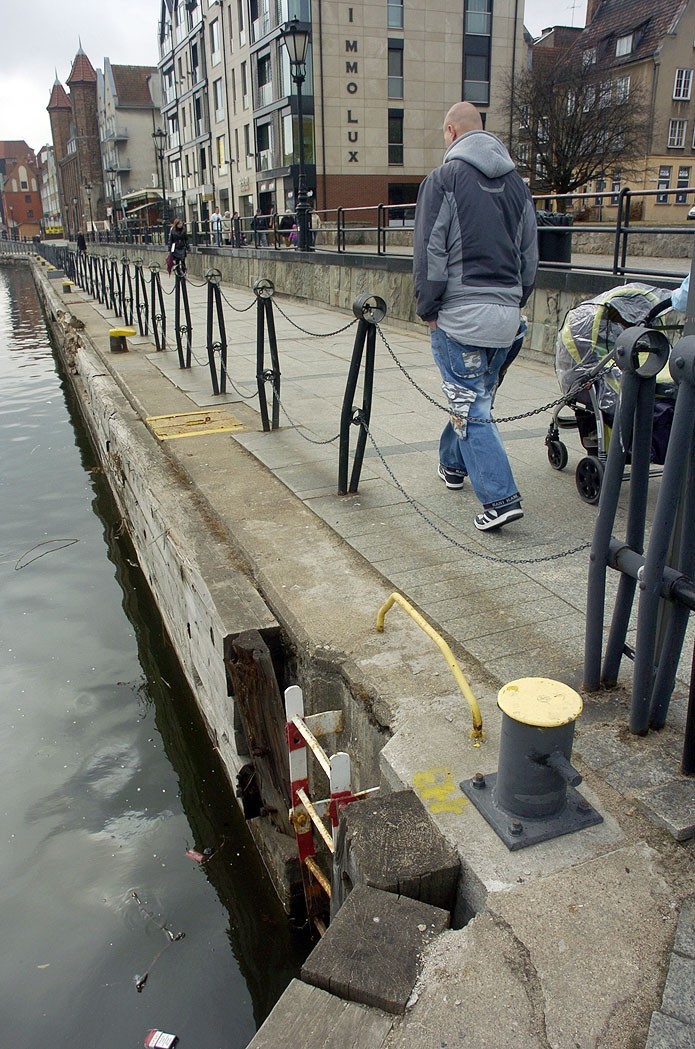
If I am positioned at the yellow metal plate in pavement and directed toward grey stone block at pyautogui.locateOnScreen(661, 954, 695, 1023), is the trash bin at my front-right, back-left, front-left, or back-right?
back-left

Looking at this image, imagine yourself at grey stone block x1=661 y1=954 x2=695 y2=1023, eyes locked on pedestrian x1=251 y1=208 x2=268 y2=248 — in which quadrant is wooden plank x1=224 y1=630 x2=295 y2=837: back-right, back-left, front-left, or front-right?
front-left

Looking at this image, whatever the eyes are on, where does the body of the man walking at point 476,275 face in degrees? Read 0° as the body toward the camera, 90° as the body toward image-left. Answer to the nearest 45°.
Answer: approximately 135°

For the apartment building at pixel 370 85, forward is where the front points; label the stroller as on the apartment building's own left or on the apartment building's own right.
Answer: on the apartment building's own left

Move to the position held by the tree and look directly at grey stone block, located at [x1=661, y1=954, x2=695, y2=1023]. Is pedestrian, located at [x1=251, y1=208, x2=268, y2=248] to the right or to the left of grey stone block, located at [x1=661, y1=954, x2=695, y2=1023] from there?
right

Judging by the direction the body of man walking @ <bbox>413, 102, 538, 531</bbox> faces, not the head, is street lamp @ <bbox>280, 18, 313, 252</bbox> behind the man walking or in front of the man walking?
in front

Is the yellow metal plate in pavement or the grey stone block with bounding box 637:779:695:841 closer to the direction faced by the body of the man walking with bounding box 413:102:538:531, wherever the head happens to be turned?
the yellow metal plate in pavement

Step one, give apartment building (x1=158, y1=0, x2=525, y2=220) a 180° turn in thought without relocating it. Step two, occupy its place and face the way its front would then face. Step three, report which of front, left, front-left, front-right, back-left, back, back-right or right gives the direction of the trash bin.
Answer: back-right

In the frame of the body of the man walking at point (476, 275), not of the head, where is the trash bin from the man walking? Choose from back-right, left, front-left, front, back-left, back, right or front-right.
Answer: front-right

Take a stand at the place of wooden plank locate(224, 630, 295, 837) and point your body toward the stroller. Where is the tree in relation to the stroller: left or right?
left

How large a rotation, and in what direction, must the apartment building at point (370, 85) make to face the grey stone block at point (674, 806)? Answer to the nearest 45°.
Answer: approximately 45° to its left

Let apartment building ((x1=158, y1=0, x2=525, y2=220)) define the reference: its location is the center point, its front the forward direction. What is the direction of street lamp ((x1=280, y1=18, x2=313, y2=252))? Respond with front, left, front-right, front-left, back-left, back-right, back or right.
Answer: front-left

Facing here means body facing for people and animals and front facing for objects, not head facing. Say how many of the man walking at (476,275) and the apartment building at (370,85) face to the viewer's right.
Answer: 0

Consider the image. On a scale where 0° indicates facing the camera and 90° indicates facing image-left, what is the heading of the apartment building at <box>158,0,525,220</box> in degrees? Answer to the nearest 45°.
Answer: approximately 45°

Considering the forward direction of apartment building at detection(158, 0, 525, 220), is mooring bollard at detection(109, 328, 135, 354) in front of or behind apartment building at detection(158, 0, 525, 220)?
in front
